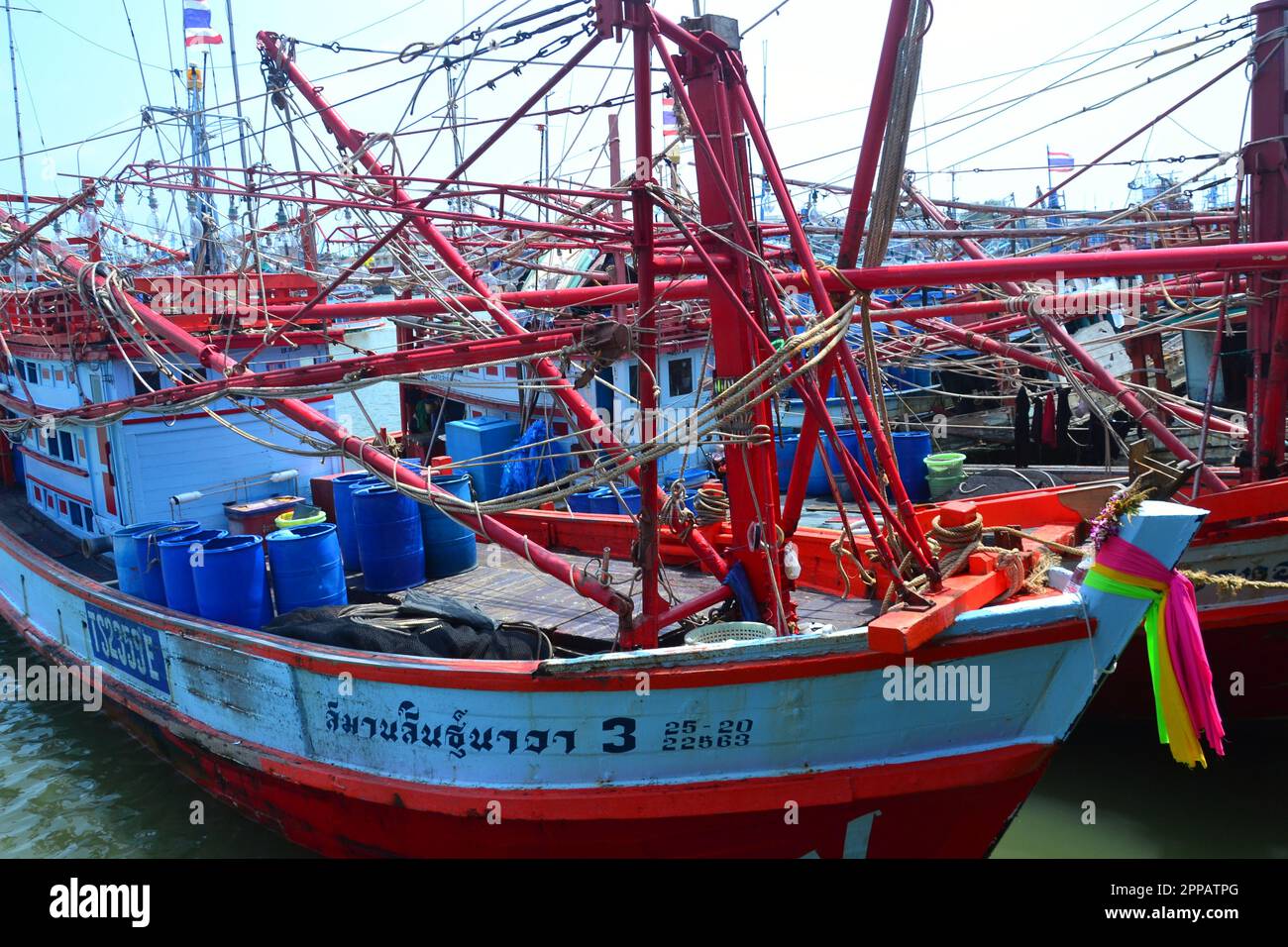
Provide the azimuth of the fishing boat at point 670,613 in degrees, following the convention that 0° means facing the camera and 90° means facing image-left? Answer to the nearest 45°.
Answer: approximately 315°

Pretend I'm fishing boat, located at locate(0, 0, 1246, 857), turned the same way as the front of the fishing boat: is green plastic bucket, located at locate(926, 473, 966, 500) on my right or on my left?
on my left
